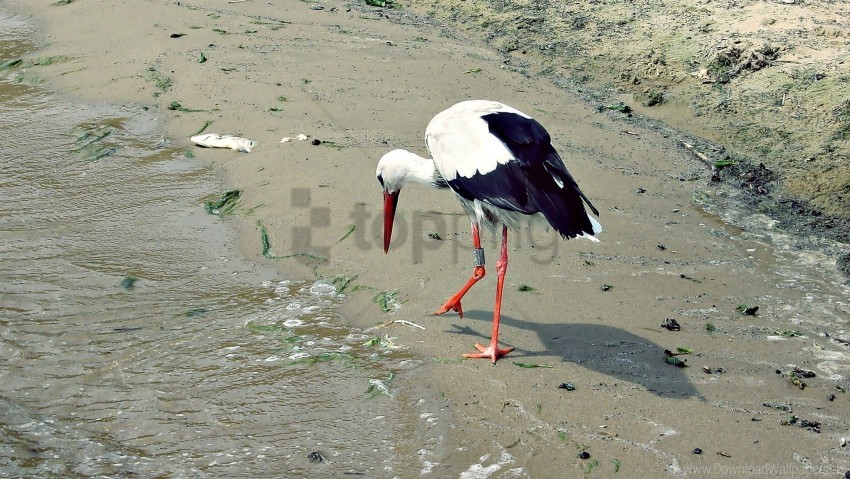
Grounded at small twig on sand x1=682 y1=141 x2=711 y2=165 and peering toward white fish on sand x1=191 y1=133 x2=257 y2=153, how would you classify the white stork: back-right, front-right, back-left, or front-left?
front-left

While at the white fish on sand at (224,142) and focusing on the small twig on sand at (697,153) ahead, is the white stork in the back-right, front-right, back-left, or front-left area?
front-right

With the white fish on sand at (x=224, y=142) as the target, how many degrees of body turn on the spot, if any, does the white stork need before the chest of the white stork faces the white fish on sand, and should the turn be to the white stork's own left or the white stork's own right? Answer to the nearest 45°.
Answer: approximately 45° to the white stork's own right

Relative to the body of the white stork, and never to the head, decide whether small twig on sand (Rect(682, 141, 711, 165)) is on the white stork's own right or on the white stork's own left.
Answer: on the white stork's own right

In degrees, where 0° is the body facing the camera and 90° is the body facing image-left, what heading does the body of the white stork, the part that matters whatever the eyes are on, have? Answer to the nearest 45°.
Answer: approximately 90°

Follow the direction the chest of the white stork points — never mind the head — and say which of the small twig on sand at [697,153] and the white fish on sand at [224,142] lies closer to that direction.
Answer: the white fish on sand
